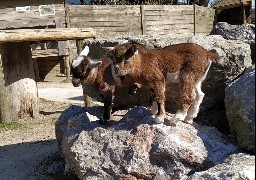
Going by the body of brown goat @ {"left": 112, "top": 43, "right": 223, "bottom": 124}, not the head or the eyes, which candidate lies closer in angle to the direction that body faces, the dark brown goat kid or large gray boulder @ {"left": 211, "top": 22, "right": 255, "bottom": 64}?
the dark brown goat kid

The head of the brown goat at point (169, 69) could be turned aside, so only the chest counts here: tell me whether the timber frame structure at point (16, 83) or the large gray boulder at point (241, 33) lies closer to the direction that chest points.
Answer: the timber frame structure

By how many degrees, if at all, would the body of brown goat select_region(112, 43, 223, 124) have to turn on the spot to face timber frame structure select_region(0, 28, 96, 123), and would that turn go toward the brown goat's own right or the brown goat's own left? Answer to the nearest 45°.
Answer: approximately 45° to the brown goat's own right

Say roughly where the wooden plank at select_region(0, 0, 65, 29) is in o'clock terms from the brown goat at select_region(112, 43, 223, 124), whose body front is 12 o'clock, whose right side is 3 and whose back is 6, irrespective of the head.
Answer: The wooden plank is roughly at 2 o'clock from the brown goat.

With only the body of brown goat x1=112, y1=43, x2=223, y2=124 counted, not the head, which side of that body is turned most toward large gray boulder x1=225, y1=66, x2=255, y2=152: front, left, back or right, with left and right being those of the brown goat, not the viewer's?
back

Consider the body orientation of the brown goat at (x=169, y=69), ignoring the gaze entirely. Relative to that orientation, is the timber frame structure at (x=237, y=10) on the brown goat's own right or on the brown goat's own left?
on the brown goat's own right

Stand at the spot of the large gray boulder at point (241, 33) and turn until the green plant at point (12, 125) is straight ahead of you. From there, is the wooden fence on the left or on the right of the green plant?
right

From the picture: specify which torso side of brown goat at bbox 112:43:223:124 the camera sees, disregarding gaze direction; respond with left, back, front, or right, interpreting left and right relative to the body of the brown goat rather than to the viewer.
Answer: left

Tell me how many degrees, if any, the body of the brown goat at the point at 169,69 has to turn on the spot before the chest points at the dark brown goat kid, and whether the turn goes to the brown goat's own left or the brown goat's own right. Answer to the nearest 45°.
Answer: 0° — it already faces it

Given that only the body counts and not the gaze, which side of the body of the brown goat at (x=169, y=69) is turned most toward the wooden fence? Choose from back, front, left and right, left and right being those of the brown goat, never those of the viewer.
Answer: right

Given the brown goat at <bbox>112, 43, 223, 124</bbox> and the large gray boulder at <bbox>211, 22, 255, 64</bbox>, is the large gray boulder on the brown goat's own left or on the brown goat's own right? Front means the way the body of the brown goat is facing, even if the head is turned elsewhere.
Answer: on the brown goat's own right

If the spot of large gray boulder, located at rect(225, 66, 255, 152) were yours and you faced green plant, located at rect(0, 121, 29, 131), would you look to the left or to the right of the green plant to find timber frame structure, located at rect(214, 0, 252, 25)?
right
